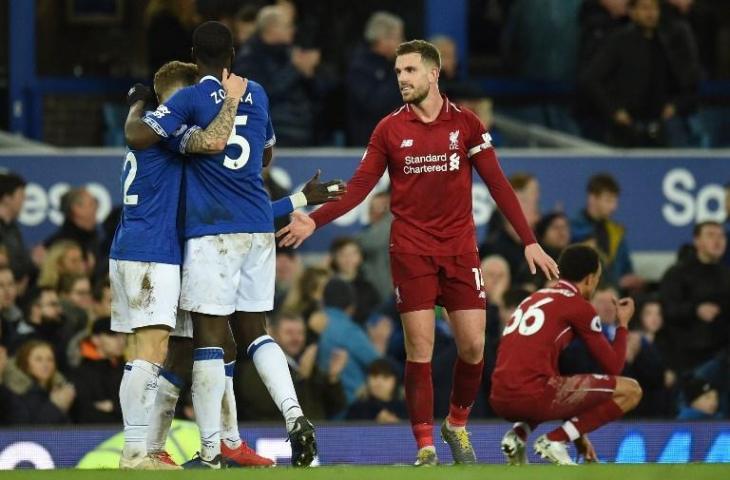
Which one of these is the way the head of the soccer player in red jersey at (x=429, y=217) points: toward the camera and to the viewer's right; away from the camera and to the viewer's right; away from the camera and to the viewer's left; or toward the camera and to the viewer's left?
toward the camera and to the viewer's left

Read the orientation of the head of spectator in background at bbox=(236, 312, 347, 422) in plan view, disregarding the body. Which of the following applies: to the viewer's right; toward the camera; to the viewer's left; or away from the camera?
toward the camera

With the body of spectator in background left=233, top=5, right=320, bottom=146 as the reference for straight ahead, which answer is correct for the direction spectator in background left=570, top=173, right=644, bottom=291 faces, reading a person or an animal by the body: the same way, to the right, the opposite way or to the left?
the same way

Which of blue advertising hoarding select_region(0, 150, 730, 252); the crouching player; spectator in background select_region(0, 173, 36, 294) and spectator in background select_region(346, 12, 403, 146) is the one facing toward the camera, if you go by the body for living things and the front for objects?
the blue advertising hoarding

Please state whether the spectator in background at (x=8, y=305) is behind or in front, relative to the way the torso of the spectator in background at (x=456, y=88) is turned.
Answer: in front

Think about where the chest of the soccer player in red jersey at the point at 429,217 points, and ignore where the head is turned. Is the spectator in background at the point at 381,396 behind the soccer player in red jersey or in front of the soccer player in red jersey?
behind

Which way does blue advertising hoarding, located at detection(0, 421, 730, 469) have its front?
toward the camera

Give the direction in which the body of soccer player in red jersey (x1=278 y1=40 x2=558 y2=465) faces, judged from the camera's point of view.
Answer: toward the camera

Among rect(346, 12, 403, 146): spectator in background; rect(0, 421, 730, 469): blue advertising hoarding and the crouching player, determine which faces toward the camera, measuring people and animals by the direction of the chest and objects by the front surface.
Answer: the blue advertising hoarding

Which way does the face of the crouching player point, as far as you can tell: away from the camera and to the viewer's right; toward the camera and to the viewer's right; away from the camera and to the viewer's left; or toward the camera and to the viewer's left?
away from the camera and to the viewer's right

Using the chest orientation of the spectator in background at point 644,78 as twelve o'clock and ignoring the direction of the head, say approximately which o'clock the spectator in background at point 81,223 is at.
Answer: the spectator in background at point 81,223 is roughly at 2 o'clock from the spectator in background at point 644,78.

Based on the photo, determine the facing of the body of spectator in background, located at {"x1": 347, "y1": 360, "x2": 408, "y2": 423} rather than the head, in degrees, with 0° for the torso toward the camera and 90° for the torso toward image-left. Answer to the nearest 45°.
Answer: approximately 0°

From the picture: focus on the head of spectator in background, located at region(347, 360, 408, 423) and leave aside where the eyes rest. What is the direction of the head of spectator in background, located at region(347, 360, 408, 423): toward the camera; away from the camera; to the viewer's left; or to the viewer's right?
toward the camera
